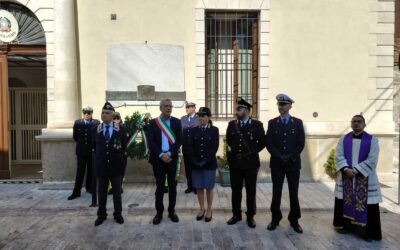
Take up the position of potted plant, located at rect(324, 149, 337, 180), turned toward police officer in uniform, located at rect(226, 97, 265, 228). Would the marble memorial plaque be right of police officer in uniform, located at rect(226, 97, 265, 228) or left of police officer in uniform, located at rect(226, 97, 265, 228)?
right

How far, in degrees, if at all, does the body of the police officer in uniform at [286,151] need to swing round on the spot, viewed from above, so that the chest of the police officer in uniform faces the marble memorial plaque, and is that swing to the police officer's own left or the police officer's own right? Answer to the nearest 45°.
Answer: approximately 135° to the police officer's own right

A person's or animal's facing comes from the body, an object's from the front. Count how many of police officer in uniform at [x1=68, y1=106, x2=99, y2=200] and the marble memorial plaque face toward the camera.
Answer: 2

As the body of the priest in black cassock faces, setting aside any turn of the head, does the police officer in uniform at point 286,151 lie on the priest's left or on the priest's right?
on the priest's right

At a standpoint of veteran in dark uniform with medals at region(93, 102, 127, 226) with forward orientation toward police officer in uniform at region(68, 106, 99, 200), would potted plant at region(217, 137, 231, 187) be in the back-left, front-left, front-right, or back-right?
front-right

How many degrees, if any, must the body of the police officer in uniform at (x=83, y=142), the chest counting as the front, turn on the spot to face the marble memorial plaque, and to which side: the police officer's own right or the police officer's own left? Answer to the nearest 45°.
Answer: approximately 135° to the police officer's own left

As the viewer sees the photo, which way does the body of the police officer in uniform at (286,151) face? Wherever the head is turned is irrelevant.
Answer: toward the camera

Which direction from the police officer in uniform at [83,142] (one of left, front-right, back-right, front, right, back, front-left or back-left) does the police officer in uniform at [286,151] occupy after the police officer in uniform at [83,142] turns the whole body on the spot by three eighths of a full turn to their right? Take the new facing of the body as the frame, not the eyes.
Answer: back

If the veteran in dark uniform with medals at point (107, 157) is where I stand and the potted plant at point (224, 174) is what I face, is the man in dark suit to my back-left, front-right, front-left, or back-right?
front-right

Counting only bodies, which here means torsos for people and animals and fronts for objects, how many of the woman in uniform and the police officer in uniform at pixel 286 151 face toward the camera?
2

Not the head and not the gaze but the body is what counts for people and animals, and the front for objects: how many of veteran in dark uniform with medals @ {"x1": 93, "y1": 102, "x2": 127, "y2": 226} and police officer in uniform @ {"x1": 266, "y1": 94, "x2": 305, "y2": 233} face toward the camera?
2

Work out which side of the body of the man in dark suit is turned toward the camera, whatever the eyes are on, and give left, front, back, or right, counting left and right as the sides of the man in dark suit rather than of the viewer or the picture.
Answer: front

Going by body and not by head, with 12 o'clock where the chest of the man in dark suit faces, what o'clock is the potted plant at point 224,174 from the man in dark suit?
The potted plant is roughly at 7 o'clock from the man in dark suit.

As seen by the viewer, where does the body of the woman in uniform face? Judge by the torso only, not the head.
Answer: toward the camera
